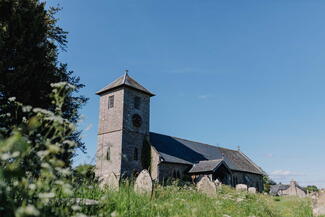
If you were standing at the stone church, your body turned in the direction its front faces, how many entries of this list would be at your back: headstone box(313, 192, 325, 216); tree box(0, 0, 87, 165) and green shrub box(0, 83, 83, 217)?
0

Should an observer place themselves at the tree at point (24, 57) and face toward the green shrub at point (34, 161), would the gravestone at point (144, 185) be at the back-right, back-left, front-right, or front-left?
front-left

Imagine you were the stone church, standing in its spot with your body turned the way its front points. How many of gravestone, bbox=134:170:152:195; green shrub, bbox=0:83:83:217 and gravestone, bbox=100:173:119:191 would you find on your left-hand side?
0

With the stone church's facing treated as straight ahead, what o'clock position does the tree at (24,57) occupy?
The tree is roughly at 2 o'clock from the stone church.

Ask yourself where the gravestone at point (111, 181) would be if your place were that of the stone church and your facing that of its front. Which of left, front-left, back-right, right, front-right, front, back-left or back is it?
front-right

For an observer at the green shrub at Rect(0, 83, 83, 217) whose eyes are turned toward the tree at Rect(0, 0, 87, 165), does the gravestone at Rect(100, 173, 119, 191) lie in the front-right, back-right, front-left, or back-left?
front-right

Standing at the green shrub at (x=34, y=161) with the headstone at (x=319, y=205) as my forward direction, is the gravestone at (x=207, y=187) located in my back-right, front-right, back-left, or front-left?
front-left

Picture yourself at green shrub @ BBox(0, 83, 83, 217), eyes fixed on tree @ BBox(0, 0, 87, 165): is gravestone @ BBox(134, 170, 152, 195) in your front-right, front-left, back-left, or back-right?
front-right

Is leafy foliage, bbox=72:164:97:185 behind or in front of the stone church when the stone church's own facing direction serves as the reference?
in front

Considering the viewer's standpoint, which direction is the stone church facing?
facing the viewer and to the right of the viewer
